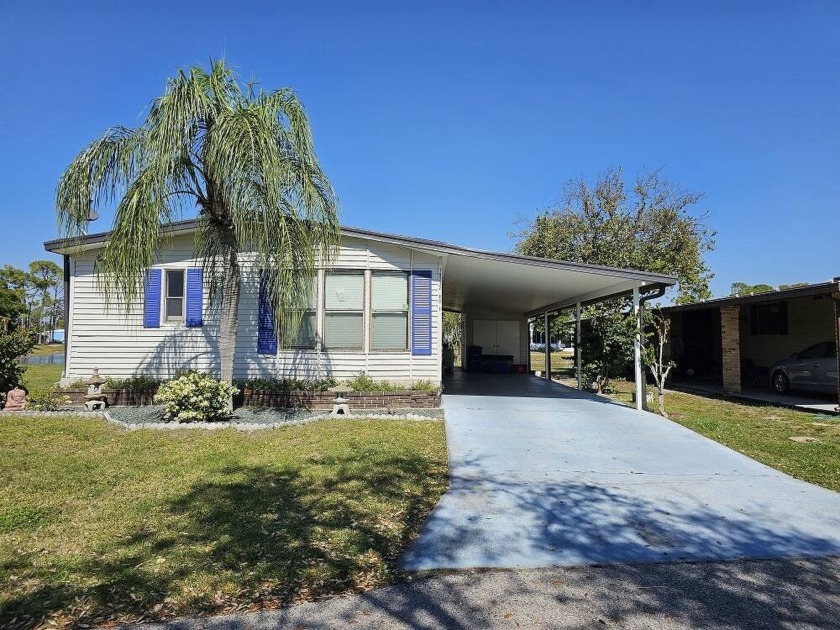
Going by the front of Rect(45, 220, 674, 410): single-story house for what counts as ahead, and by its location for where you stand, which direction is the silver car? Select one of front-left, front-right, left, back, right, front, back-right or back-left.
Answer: left

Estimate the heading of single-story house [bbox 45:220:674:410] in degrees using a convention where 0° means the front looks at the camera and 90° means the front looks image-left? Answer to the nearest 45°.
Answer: approximately 0°

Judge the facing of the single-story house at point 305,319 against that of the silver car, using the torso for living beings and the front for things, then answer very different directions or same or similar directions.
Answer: very different directions

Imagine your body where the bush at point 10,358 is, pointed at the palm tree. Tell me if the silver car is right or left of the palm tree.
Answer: left

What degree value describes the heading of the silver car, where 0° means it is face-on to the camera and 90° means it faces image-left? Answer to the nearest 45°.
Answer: approximately 135°

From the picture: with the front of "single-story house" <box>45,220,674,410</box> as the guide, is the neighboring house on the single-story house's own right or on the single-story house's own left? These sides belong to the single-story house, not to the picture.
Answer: on the single-story house's own left

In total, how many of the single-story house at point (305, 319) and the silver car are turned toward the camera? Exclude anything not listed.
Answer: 1

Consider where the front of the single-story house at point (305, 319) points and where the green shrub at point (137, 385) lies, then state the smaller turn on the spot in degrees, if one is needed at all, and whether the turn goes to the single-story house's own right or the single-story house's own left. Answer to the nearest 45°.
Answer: approximately 90° to the single-story house's own right

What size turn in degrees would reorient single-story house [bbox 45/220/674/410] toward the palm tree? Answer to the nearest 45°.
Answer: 0° — it already faces it

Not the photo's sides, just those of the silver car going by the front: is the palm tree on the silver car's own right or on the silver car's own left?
on the silver car's own left

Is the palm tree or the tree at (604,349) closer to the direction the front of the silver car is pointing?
the tree
